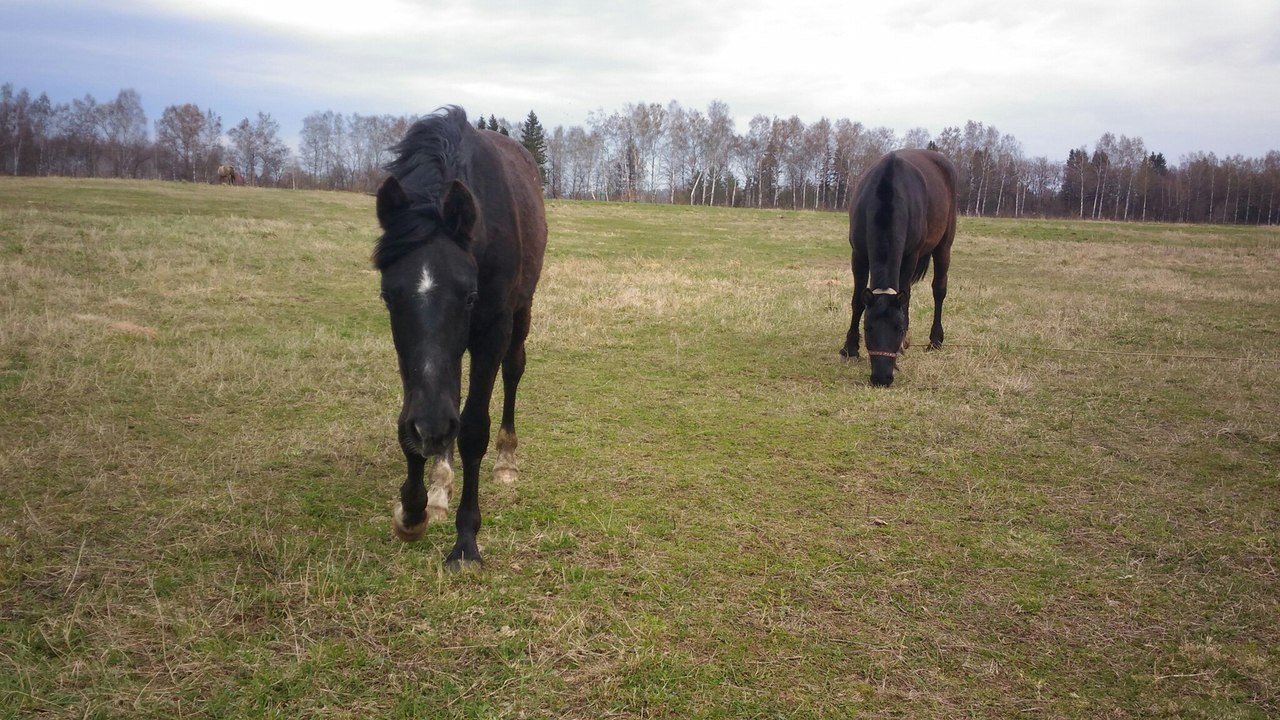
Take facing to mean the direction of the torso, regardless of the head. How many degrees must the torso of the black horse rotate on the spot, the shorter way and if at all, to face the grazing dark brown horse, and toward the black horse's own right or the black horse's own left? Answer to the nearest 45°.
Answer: approximately 135° to the black horse's own left

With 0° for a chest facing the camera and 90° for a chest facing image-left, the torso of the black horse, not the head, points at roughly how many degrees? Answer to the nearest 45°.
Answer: approximately 0°
